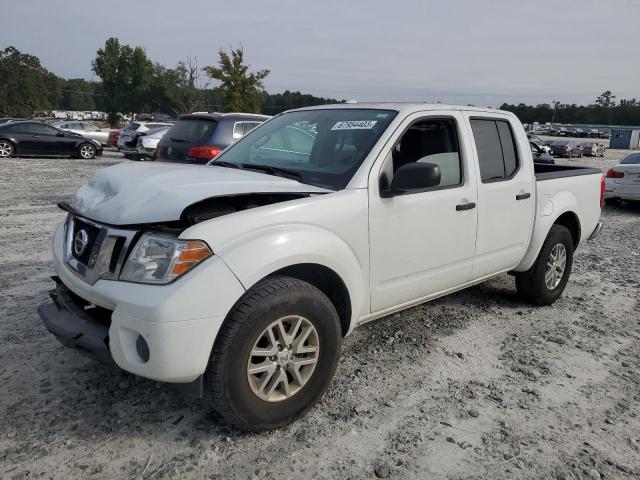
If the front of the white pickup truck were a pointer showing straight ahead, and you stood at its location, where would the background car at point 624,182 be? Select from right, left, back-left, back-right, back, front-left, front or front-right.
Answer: back

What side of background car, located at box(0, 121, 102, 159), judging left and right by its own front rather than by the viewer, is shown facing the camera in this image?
right

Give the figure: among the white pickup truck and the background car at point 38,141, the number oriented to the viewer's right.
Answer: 1

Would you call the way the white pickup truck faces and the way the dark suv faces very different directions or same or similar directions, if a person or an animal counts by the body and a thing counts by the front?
very different directions

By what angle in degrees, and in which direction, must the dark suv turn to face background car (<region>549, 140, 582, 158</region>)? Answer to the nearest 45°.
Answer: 0° — it already faces it

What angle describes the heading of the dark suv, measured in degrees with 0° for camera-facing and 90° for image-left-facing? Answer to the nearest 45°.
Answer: approximately 225°

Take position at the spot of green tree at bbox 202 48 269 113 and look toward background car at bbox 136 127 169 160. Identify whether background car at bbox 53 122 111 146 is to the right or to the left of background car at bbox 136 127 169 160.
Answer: right

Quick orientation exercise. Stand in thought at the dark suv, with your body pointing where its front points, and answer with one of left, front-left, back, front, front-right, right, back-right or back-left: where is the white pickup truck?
back-right

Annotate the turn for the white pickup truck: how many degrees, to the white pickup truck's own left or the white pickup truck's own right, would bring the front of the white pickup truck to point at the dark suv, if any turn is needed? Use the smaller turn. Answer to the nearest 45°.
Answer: approximately 135° to the white pickup truck's own right

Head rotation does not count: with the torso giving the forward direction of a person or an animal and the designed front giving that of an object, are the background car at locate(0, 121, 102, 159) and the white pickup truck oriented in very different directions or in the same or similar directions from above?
very different directions
